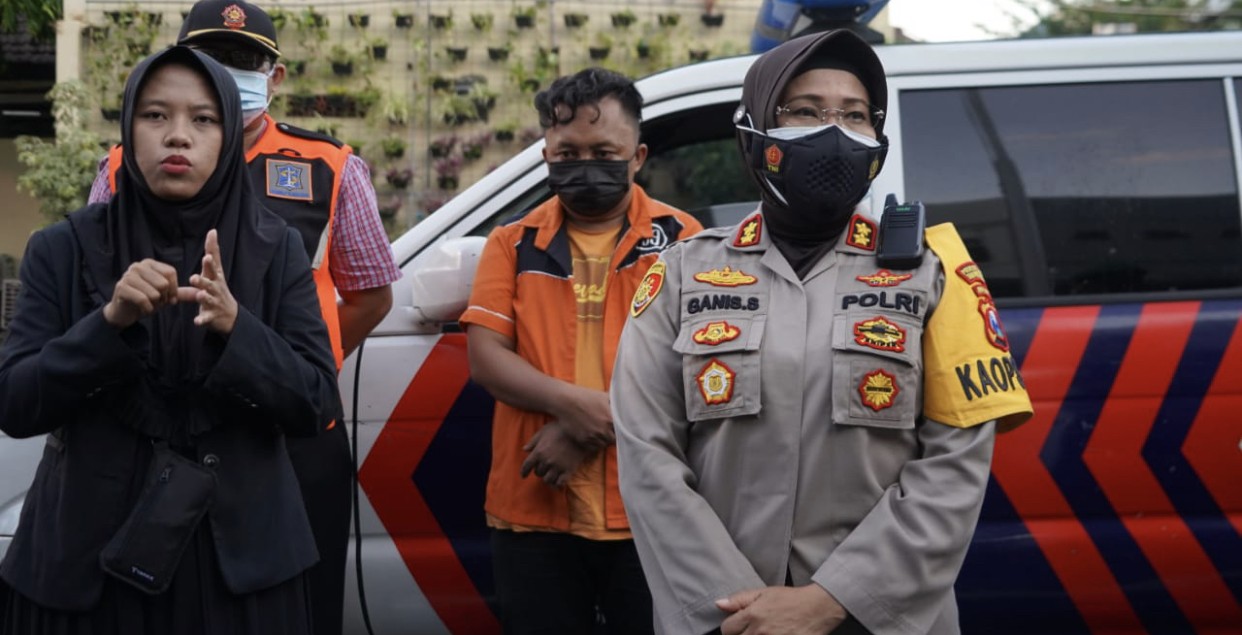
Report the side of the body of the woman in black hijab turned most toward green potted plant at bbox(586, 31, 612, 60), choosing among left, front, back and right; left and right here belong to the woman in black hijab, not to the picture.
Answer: back

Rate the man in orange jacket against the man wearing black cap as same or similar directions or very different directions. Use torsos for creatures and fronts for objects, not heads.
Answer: same or similar directions

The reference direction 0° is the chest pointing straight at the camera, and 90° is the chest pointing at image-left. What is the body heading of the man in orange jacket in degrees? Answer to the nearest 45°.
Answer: approximately 0°

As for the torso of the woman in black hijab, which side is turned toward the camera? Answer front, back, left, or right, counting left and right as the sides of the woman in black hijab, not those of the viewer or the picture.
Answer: front

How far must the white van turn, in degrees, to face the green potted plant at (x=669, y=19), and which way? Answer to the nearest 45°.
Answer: approximately 90° to its right

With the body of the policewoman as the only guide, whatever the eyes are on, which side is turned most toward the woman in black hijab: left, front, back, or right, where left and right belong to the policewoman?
right

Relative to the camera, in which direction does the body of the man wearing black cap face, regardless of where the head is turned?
toward the camera

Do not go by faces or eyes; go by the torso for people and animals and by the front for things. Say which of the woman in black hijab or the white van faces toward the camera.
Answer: the woman in black hijab

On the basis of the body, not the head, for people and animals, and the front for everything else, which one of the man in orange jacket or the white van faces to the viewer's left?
the white van

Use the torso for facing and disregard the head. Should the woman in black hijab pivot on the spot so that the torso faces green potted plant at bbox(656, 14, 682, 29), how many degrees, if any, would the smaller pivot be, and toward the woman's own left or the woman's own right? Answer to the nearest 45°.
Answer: approximately 135° to the woman's own left

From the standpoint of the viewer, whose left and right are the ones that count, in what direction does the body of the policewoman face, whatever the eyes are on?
facing the viewer

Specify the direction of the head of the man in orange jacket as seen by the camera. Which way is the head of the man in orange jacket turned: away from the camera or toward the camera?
toward the camera

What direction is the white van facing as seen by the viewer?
to the viewer's left

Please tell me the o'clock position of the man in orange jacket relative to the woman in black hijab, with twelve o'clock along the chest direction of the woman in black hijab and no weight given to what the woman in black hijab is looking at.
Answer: The man in orange jacket is roughly at 8 o'clock from the woman in black hijab.

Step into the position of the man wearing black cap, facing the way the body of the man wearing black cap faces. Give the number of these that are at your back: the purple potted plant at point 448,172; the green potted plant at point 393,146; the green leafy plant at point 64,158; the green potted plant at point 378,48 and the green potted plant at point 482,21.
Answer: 5
